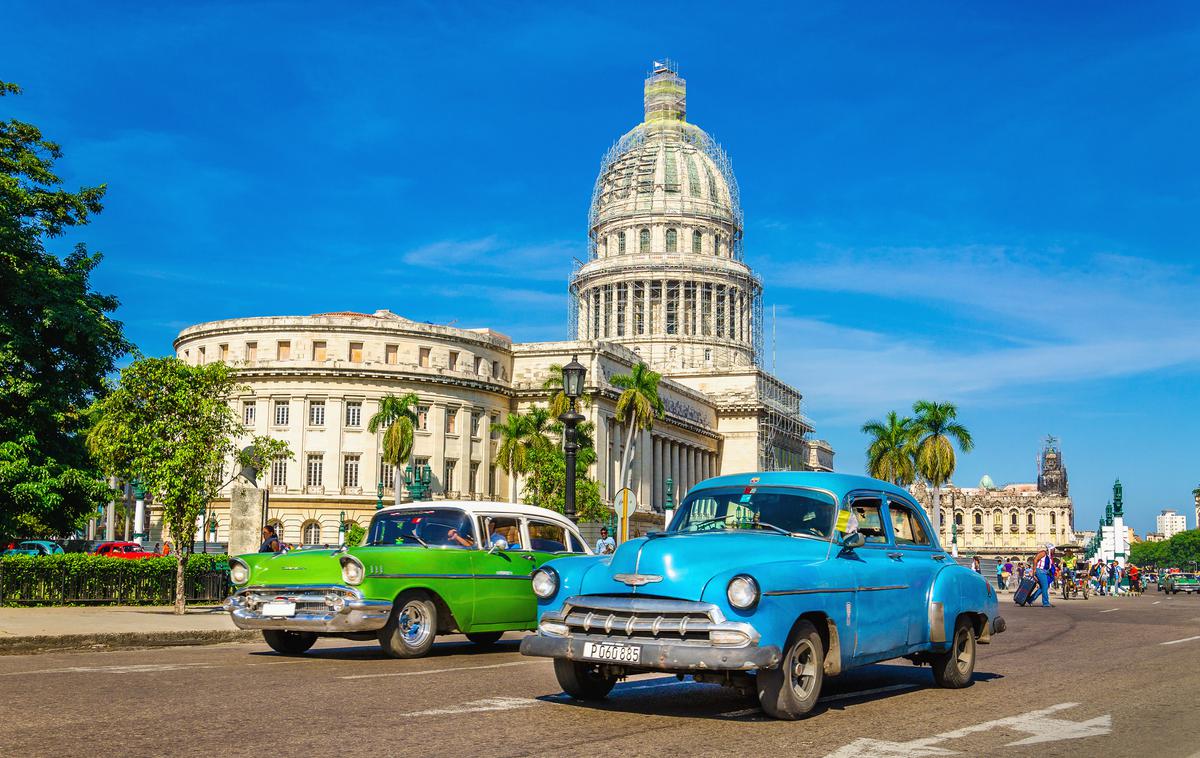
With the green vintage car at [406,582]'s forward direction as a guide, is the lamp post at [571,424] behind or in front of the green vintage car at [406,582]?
behind

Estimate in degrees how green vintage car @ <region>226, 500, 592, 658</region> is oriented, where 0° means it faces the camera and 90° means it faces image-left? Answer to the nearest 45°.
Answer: approximately 45°

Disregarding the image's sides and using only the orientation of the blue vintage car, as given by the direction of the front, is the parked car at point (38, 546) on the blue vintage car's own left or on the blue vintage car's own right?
on the blue vintage car's own right

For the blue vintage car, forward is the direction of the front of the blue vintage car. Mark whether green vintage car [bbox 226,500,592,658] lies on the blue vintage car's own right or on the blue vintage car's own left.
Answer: on the blue vintage car's own right

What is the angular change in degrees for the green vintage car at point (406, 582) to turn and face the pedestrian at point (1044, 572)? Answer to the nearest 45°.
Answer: approximately 180°

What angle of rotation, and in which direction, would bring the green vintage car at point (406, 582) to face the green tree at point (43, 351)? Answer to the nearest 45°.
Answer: approximately 90° to its right

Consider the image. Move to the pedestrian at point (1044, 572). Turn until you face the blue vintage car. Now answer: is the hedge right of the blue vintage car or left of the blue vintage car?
right

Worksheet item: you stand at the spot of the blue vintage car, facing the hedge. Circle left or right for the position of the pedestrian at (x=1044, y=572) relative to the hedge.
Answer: right

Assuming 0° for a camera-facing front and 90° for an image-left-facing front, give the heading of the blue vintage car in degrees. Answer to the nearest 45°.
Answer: approximately 45°

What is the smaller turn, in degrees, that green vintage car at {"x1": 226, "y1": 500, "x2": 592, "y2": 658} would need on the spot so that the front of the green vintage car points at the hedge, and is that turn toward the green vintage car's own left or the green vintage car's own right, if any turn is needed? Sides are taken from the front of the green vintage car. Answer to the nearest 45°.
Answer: approximately 90° to the green vintage car's own right
